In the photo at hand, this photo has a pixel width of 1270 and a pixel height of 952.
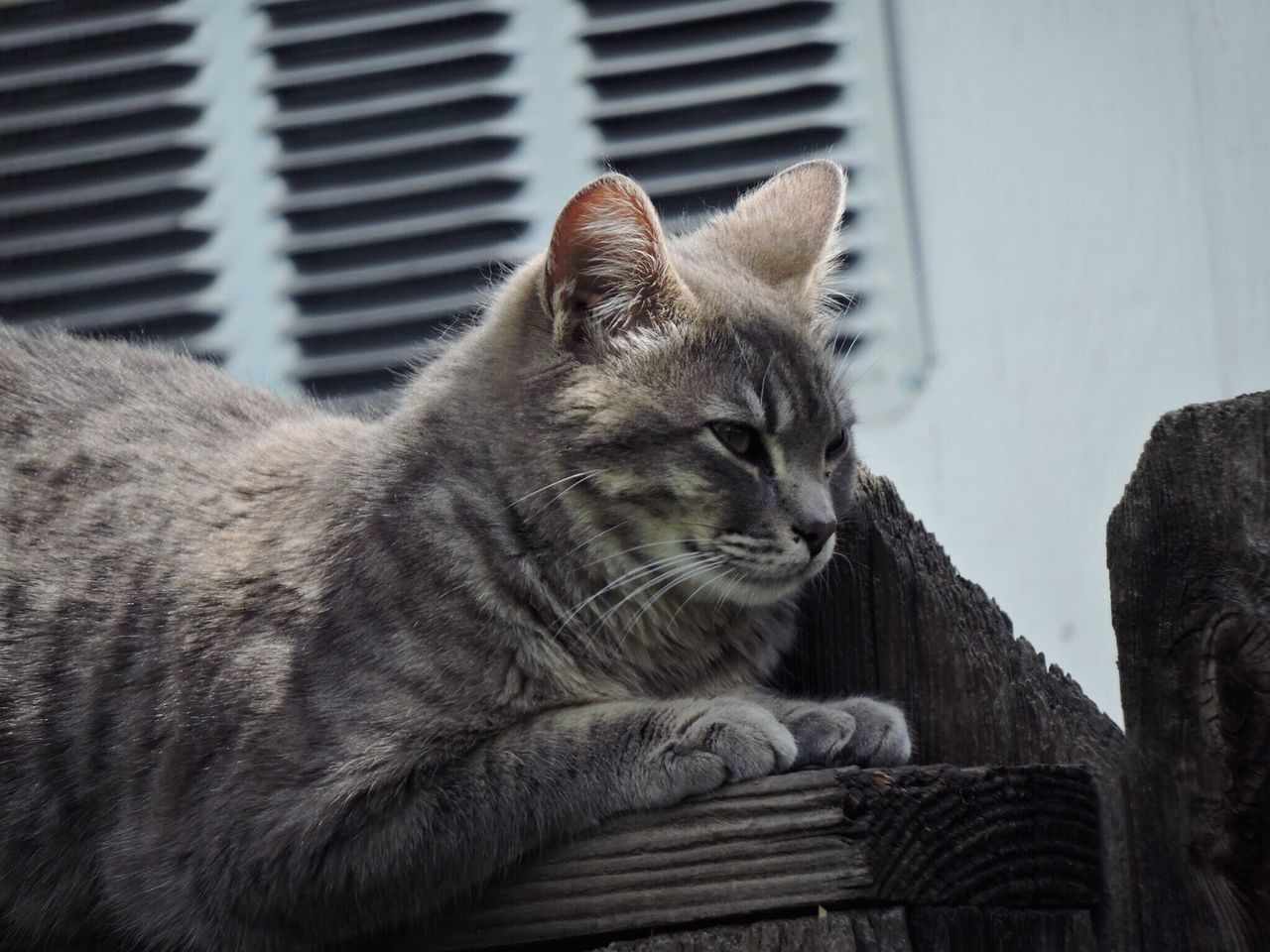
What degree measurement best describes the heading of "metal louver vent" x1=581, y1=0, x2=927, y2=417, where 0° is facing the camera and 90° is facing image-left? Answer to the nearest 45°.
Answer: approximately 0°

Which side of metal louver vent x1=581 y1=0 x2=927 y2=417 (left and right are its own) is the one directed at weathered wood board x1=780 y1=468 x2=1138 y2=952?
front

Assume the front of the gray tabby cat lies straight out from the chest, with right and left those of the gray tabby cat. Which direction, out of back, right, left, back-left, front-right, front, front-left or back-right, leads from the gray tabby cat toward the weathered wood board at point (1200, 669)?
front-right

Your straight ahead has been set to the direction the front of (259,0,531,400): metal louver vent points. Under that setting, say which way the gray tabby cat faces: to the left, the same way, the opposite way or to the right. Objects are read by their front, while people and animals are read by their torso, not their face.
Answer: to the left

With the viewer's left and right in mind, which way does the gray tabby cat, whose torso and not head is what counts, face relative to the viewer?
facing to the right of the viewer

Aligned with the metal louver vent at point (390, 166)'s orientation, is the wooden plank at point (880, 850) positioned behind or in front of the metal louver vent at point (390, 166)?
in front

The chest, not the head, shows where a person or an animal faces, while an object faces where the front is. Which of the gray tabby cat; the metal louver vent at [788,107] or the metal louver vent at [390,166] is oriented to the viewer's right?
the gray tabby cat

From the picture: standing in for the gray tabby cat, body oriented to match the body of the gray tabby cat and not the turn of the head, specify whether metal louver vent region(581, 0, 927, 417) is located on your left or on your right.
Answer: on your left

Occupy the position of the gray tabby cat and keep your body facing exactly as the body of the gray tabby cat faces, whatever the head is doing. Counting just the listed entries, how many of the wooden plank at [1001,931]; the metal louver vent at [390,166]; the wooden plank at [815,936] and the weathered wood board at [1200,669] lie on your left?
1

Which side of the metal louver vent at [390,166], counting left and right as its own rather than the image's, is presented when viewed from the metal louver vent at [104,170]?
right

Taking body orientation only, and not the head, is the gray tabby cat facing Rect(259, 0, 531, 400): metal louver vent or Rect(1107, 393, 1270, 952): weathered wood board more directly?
the weathered wood board

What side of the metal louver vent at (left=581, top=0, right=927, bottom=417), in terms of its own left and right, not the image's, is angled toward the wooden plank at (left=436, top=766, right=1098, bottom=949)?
front

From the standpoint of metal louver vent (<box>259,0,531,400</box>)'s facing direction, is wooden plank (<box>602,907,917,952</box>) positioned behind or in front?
in front
